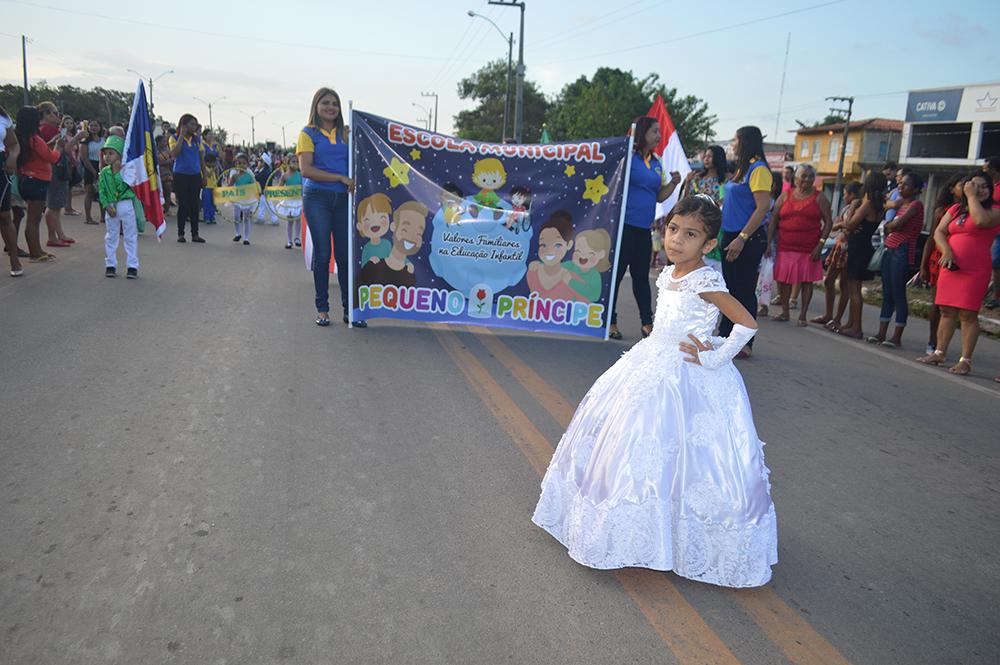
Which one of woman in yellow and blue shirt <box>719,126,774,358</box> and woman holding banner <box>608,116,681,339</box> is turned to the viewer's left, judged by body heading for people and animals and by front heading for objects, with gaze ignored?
the woman in yellow and blue shirt

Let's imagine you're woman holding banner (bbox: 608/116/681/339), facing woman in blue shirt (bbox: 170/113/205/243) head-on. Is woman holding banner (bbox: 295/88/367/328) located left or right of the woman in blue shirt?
left

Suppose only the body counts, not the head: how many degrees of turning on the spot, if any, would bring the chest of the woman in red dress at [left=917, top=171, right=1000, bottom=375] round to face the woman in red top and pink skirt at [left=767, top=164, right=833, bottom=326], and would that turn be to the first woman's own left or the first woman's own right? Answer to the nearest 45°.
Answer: approximately 90° to the first woman's own right

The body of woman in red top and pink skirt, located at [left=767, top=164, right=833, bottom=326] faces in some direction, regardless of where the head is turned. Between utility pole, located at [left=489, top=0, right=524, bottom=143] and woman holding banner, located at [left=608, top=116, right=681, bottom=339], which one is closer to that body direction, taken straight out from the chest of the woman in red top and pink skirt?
the woman holding banner

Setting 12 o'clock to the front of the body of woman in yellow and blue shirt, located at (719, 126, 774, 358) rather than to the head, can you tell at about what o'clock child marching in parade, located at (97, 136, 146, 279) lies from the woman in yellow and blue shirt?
The child marching in parade is roughly at 12 o'clock from the woman in yellow and blue shirt.

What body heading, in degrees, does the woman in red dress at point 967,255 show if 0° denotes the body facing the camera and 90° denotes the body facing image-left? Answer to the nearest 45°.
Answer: approximately 45°

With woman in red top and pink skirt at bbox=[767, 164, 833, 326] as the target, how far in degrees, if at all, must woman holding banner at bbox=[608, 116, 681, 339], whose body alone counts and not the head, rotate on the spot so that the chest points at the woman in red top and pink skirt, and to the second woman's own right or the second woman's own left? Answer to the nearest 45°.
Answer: approximately 90° to the second woman's own left

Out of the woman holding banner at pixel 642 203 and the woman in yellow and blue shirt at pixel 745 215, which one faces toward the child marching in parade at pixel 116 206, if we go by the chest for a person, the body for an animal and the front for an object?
the woman in yellow and blue shirt

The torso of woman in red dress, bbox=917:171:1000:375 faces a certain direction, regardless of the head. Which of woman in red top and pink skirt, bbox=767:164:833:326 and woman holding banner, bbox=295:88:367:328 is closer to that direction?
the woman holding banner

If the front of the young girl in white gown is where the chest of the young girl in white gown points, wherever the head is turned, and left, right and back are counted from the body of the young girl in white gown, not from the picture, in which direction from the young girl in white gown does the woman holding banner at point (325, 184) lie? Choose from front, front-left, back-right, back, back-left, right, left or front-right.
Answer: right
